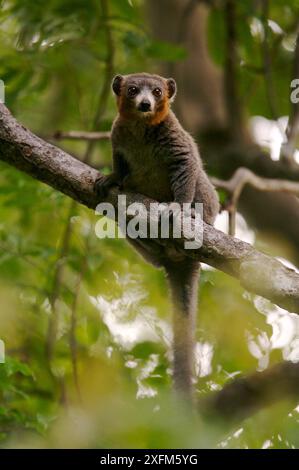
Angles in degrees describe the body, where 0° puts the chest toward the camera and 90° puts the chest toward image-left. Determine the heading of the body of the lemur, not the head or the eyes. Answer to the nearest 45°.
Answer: approximately 45°
